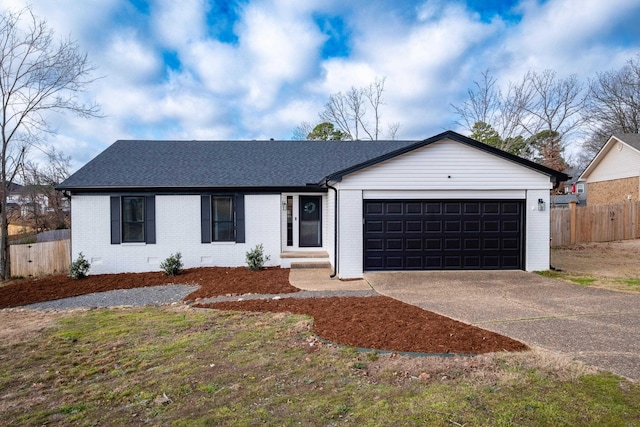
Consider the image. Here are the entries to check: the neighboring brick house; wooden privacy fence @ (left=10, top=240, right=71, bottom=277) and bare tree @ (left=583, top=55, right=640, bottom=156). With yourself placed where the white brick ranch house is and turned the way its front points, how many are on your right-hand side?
1

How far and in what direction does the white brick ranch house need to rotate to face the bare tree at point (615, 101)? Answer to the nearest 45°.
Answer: approximately 135° to its left

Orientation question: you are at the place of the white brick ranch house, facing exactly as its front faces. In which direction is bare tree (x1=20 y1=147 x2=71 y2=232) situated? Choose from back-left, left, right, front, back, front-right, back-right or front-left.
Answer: back-right

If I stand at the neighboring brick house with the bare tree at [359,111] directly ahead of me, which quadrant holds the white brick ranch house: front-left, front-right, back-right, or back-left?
front-left

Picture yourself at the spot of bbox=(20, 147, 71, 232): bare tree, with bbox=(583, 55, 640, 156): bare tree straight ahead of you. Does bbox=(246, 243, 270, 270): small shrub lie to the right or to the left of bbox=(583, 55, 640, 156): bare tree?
right

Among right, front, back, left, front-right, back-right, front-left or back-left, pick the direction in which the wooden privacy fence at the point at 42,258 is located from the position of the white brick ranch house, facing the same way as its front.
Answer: right

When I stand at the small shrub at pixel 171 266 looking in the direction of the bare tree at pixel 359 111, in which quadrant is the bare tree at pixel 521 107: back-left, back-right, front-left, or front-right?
front-right

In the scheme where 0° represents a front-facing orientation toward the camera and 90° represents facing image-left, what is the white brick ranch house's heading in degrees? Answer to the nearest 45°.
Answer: approximately 0°

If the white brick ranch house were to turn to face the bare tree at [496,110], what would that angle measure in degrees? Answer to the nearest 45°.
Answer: approximately 135° to its left

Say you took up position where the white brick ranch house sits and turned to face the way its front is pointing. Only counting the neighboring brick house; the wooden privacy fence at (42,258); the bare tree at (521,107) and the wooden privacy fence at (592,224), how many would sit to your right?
1

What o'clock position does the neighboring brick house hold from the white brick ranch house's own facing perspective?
The neighboring brick house is roughly at 8 o'clock from the white brick ranch house.

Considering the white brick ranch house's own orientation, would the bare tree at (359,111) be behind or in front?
behind

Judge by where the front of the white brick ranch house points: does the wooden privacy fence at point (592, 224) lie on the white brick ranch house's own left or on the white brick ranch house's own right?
on the white brick ranch house's own left

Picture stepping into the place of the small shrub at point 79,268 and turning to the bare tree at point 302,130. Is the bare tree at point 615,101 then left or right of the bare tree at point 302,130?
right
